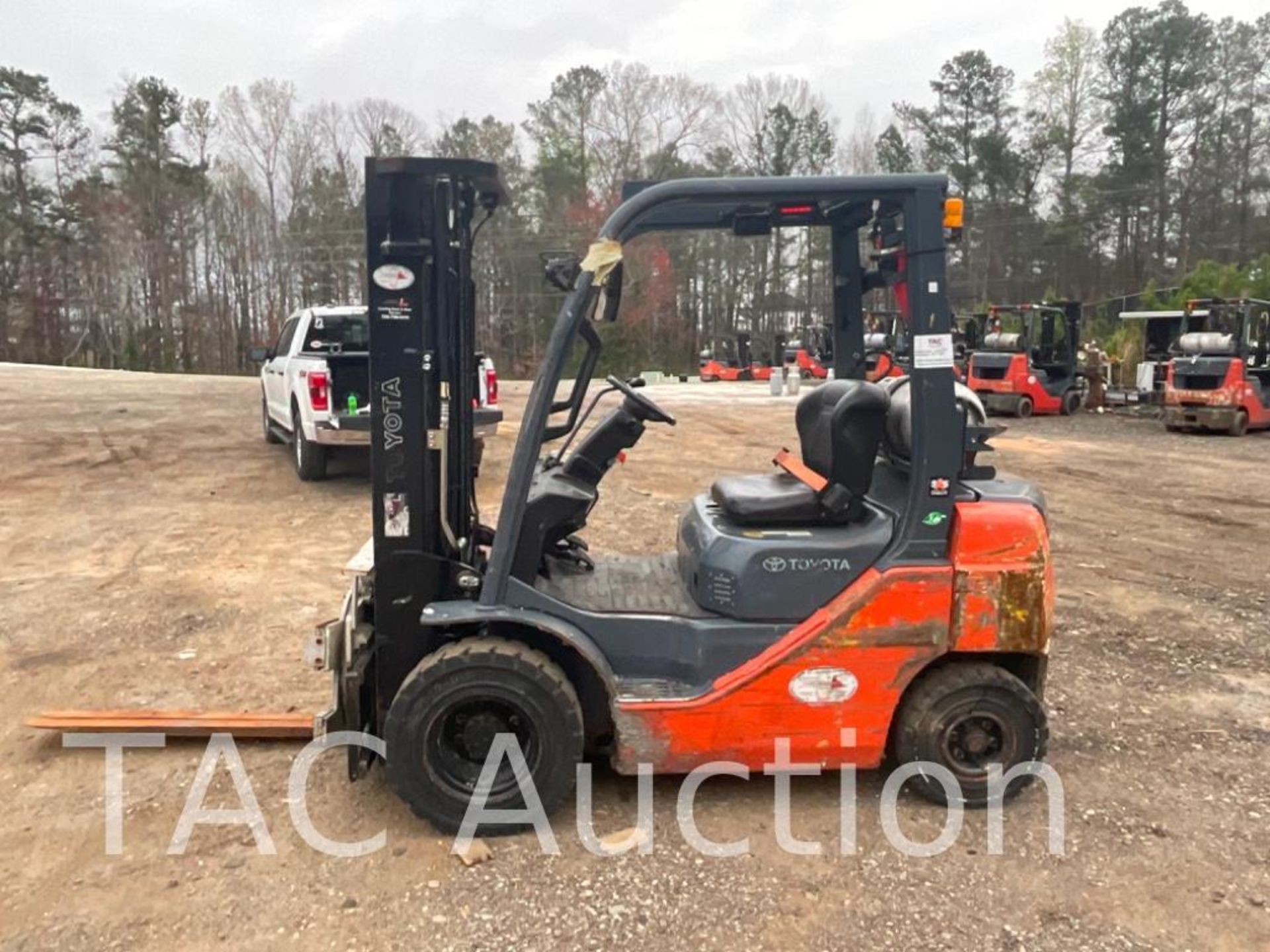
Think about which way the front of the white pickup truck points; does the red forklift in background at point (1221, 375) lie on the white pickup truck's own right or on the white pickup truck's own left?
on the white pickup truck's own right

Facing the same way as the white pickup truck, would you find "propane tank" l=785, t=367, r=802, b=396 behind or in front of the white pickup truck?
in front

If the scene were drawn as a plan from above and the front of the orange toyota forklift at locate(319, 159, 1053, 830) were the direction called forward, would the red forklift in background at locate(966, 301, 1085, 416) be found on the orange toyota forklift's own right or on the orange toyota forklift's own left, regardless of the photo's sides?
on the orange toyota forklift's own right

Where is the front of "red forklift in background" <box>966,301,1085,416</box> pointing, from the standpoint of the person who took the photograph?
facing away from the viewer and to the right of the viewer

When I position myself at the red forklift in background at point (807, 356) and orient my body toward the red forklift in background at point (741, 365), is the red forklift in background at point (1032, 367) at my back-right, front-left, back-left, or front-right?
back-left

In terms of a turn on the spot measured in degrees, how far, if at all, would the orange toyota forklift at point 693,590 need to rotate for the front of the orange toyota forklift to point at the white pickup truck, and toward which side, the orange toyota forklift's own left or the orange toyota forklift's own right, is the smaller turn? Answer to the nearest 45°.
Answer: approximately 45° to the orange toyota forklift's own right

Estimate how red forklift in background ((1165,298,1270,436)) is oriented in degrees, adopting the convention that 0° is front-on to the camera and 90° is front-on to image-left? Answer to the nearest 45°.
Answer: approximately 225°

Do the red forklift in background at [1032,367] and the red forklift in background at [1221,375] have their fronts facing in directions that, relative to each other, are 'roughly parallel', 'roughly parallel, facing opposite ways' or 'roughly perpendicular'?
roughly parallel

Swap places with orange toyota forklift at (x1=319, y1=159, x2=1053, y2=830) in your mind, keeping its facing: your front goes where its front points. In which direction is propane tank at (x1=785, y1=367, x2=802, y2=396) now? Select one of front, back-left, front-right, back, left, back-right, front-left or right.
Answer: right

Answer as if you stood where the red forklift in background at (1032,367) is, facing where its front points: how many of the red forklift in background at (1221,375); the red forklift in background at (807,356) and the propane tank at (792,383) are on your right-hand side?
1

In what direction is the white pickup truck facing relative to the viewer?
away from the camera

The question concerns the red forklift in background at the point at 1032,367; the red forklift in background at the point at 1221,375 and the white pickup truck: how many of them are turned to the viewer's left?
0

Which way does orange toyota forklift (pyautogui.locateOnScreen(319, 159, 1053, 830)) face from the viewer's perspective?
to the viewer's left
